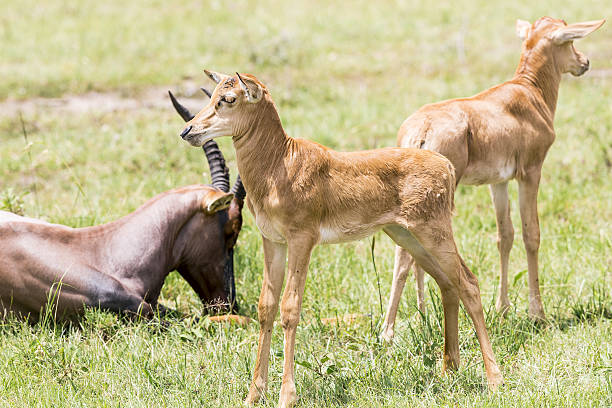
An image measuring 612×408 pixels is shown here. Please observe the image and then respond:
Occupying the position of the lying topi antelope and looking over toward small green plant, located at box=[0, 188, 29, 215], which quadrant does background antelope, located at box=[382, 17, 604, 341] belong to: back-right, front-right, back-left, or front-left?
back-right

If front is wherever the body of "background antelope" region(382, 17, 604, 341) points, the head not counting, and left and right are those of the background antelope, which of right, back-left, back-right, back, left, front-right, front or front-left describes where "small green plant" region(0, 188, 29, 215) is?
back-left

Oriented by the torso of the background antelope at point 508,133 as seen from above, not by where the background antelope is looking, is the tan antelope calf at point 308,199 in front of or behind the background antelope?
behind

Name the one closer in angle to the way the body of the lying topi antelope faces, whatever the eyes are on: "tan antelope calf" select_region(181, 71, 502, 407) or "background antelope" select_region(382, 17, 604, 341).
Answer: the background antelope

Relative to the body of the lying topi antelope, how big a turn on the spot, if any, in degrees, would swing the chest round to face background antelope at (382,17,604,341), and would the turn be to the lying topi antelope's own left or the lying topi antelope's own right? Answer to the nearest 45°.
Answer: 0° — it already faces it

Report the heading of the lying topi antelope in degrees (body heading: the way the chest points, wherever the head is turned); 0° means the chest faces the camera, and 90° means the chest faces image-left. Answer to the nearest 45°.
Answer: approximately 270°

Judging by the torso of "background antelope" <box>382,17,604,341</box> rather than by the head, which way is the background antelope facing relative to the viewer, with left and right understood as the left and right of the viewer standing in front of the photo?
facing away from the viewer and to the right of the viewer
